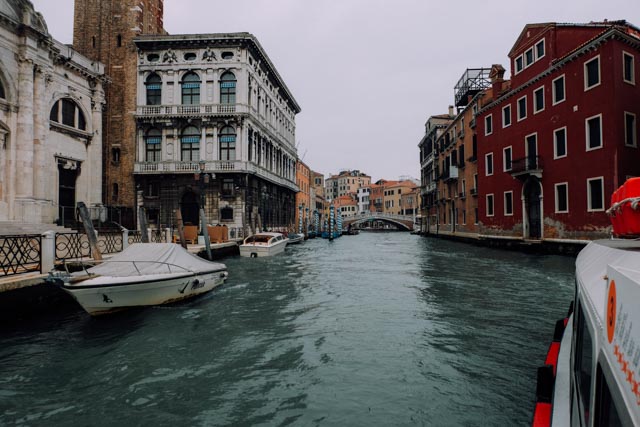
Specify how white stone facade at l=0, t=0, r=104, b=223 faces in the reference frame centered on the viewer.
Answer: facing the viewer and to the right of the viewer

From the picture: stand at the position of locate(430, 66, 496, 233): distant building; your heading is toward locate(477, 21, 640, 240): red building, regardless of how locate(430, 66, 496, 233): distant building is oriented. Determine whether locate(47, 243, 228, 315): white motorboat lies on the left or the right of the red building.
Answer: right

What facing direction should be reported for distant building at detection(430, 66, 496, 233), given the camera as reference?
facing the viewer and to the left of the viewer

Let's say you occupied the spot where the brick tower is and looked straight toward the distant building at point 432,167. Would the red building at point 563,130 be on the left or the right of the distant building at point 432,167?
right

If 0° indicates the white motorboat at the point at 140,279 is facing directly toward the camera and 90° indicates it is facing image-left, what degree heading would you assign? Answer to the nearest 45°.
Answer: approximately 45°

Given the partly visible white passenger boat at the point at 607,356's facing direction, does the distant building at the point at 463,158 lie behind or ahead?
ahead

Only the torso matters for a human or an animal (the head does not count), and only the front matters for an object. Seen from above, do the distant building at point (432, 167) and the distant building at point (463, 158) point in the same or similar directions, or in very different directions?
same or similar directions

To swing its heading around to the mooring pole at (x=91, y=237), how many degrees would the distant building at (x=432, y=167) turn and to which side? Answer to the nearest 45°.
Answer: approximately 45° to its left

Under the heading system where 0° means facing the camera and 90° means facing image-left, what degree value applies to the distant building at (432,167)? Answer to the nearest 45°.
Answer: approximately 45°

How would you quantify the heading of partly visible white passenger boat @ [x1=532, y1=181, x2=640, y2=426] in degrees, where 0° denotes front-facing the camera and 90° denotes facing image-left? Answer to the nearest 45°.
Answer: approximately 180°

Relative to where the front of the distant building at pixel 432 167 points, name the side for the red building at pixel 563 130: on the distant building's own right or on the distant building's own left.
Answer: on the distant building's own left

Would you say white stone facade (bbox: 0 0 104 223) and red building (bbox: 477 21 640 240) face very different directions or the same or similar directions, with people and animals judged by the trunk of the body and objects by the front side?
very different directions

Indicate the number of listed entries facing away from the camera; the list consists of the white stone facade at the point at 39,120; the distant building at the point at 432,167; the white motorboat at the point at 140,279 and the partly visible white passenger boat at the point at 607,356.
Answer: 1

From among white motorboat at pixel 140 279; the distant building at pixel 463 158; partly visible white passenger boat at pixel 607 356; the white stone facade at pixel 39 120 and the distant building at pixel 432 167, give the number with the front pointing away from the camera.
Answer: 1
